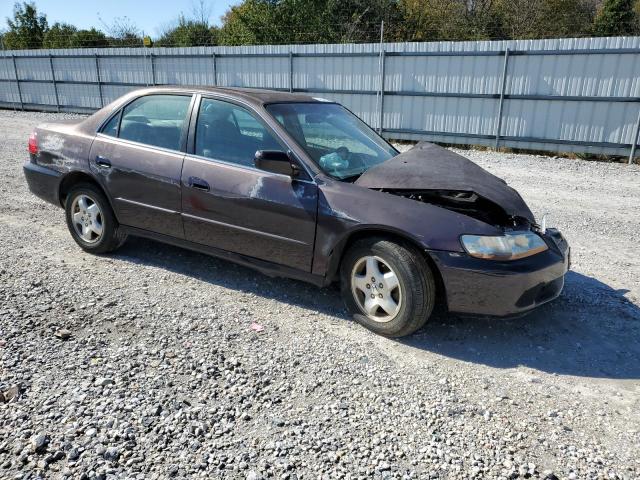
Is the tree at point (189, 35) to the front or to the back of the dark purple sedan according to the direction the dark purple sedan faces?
to the back

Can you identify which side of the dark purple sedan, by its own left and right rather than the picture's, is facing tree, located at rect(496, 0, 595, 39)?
left

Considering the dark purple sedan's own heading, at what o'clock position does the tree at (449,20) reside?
The tree is roughly at 8 o'clock from the dark purple sedan.

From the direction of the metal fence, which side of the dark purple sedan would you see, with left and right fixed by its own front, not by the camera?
left

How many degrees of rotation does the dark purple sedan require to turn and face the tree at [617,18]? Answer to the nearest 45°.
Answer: approximately 90° to its left

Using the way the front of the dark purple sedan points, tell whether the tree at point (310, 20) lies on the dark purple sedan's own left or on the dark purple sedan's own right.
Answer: on the dark purple sedan's own left

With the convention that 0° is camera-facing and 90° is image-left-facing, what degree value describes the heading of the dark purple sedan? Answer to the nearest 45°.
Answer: approximately 315°

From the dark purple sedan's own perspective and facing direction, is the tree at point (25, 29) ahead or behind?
behind

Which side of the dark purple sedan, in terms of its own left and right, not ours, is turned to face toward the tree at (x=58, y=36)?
back

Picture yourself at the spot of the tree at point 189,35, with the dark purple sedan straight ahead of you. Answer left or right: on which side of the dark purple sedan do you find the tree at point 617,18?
left
